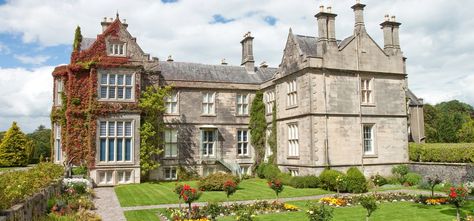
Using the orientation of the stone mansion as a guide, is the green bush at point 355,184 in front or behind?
in front

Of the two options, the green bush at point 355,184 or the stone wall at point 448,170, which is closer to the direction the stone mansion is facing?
the green bush

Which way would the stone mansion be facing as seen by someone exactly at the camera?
facing the viewer

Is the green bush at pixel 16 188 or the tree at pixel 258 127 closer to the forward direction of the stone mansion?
the green bush

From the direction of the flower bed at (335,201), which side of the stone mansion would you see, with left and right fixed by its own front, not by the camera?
front

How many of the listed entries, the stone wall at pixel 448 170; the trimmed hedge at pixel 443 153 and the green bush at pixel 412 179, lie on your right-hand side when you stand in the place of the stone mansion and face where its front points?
0

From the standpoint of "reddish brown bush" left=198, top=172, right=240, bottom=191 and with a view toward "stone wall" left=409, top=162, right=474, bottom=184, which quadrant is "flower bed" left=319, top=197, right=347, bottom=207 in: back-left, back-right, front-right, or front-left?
front-right

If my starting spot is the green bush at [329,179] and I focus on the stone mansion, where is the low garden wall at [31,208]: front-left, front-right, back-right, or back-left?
back-left

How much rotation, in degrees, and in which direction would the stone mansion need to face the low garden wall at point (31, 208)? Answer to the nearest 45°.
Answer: approximately 45° to its right

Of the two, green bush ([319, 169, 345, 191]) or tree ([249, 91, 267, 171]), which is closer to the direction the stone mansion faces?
the green bush

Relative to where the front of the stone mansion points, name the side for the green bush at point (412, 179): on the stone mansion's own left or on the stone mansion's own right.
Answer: on the stone mansion's own left

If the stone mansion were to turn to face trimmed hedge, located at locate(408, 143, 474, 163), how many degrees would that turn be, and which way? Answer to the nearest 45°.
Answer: approximately 90° to its left

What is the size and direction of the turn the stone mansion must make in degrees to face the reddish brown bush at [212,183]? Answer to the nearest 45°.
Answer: approximately 45° to its right

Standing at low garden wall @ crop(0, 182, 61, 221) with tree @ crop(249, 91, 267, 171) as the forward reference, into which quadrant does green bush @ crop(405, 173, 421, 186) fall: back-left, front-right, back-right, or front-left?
front-right

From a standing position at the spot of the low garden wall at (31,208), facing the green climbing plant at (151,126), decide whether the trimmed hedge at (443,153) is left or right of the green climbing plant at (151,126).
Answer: right
